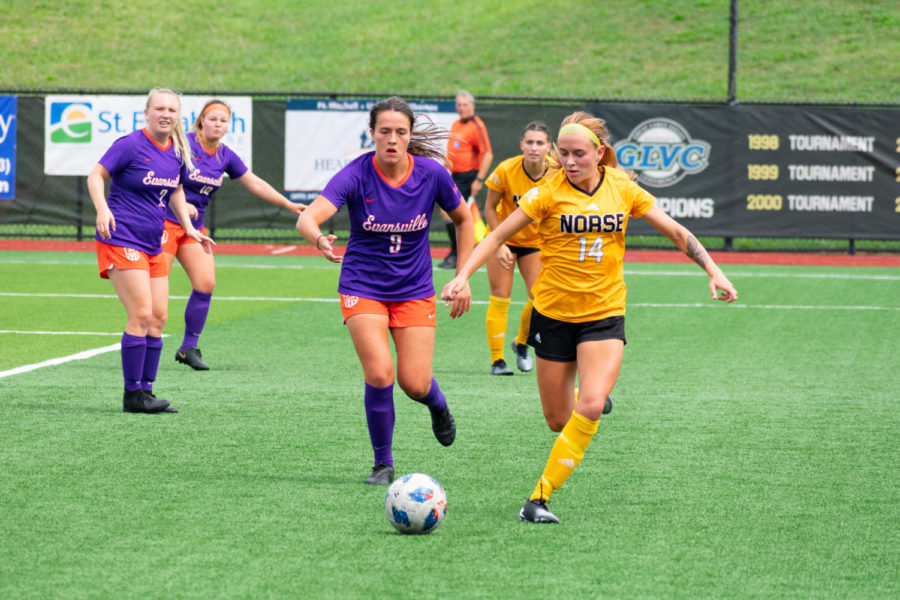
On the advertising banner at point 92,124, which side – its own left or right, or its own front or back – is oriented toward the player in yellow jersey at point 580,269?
front

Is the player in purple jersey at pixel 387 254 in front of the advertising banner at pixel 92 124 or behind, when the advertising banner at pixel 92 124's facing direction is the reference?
in front

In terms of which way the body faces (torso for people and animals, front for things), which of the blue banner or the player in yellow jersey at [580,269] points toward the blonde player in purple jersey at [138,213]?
the blue banner

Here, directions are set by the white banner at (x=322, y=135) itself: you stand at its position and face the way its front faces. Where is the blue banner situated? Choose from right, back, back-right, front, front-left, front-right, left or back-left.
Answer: right

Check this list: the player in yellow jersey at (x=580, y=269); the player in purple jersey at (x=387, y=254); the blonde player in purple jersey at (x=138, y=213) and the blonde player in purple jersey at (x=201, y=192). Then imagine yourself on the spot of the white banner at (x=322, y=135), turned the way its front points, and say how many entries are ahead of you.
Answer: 4

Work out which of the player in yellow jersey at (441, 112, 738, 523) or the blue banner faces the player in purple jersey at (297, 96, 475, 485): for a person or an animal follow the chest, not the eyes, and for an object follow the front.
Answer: the blue banner

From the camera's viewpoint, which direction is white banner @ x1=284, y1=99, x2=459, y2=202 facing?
toward the camera

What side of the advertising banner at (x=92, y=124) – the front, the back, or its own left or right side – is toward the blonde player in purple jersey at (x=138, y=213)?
front

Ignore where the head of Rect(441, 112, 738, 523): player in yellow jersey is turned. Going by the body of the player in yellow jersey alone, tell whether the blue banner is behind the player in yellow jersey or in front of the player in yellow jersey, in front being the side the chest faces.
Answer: behind

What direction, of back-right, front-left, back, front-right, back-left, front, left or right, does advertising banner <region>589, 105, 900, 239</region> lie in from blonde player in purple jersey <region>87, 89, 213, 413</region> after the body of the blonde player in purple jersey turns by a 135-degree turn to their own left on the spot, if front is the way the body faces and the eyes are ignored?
front-right

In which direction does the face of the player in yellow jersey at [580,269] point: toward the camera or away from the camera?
toward the camera

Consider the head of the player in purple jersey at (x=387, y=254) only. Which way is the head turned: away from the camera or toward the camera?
toward the camera

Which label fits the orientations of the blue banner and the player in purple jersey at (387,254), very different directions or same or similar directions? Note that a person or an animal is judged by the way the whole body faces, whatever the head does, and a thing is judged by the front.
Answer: same or similar directions

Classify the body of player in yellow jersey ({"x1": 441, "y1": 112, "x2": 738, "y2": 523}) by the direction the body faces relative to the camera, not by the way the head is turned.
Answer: toward the camera

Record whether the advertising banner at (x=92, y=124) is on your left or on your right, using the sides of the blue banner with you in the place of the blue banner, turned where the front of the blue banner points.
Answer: on your left
